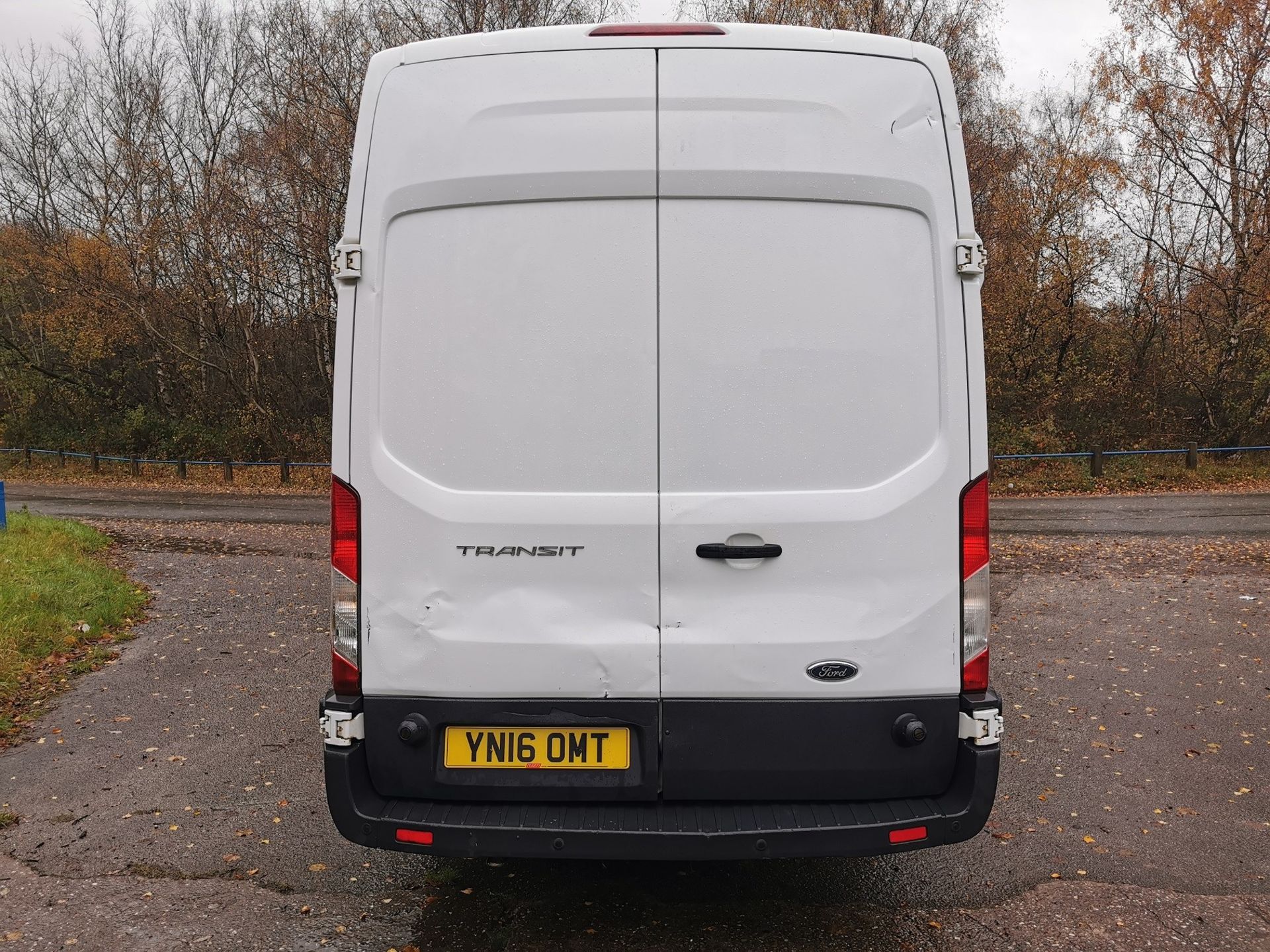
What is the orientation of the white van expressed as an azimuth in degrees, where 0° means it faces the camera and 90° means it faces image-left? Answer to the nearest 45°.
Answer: approximately 180°

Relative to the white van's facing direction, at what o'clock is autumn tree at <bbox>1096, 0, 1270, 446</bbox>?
The autumn tree is roughly at 1 o'clock from the white van.
